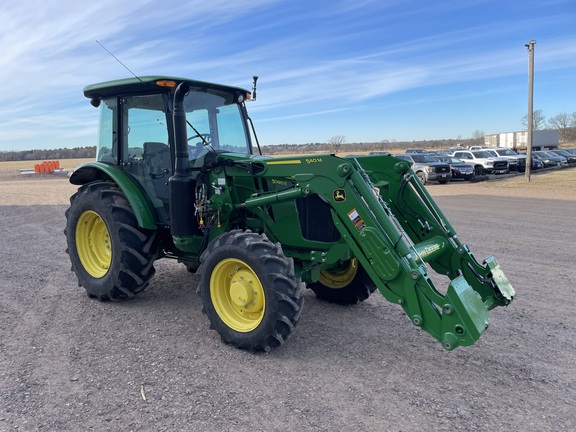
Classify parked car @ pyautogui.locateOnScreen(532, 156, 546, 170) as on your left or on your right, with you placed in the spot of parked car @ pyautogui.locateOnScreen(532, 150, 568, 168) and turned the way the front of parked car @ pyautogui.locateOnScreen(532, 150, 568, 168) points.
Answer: on your right

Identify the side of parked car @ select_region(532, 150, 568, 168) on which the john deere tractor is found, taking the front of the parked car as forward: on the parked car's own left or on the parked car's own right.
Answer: on the parked car's own right

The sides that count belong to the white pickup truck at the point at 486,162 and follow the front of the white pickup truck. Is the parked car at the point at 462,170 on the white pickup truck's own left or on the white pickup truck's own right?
on the white pickup truck's own right

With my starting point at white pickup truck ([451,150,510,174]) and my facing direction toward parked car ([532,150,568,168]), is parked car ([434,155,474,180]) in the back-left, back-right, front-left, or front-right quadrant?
back-right

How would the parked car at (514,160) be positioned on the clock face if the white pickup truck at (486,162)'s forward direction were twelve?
The parked car is roughly at 9 o'clock from the white pickup truck.
